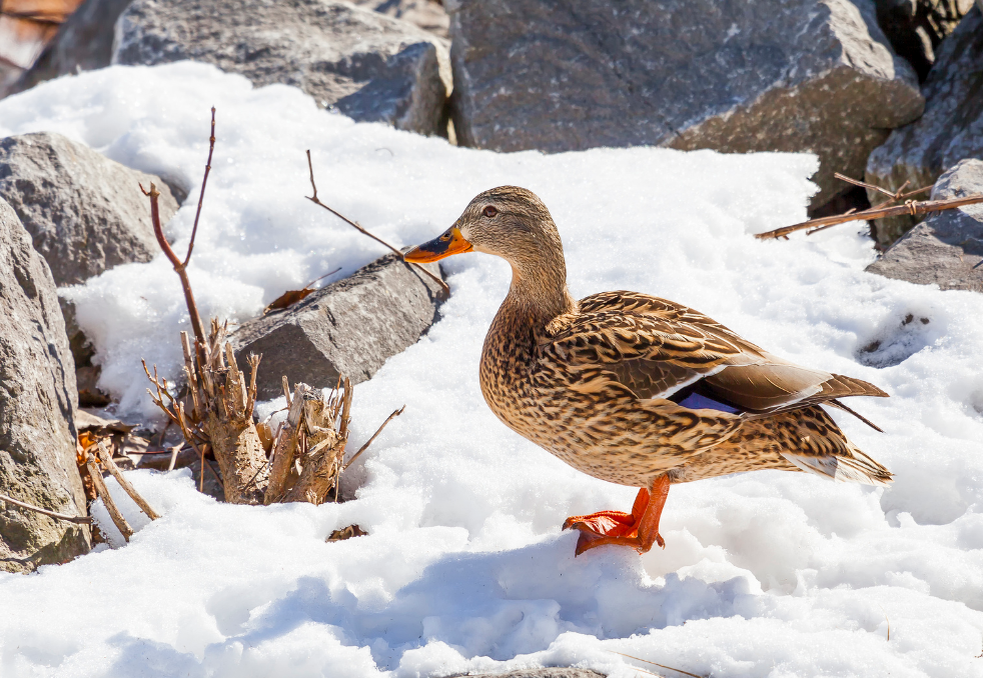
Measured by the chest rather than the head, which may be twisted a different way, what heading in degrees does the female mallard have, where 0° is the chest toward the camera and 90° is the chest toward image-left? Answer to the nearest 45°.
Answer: approximately 90°

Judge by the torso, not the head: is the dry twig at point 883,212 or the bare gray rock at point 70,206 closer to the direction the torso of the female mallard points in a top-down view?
the bare gray rock

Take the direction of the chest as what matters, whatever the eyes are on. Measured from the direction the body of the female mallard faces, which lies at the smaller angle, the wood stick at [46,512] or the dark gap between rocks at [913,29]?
the wood stick

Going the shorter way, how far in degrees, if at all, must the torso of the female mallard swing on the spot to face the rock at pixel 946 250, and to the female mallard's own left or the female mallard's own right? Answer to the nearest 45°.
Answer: approximately 135° to the female mallard's own right

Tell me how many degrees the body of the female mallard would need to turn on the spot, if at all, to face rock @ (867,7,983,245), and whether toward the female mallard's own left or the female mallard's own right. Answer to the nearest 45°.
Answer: approximately 90° to the female mallard's own right

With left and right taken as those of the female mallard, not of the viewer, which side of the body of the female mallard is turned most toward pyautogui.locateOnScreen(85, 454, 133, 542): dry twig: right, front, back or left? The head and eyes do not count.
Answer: front

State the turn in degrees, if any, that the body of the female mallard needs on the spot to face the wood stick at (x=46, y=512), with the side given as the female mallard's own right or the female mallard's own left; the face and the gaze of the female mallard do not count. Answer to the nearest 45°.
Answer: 0° — it already faces it

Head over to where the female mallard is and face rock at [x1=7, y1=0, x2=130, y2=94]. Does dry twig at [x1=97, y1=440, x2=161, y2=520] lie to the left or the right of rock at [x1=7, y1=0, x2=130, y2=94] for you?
left

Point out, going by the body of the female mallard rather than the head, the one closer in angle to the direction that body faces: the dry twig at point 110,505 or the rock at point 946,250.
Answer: the dry twig

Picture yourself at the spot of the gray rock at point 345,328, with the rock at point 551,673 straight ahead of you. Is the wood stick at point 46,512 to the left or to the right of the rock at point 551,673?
right
